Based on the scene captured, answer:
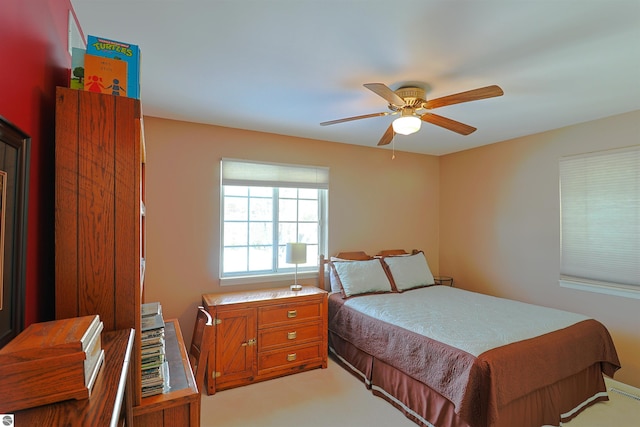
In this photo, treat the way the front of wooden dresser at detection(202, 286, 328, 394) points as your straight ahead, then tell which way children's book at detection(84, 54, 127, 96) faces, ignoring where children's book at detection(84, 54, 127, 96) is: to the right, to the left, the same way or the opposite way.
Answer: the same way

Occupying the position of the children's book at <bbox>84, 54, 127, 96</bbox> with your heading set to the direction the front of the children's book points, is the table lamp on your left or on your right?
on your left

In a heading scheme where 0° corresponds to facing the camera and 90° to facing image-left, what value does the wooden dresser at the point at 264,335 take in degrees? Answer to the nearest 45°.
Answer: approximately 315°

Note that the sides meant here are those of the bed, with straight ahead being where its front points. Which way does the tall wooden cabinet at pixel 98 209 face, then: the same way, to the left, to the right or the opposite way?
to the left

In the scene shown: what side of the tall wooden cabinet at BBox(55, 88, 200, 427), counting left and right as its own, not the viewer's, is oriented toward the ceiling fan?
front

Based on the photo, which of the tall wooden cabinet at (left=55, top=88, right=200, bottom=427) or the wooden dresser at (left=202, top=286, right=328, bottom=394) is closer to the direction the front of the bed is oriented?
the tall wooden cabinet

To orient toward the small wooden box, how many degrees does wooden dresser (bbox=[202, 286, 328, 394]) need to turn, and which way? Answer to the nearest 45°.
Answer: approximately 45° to its right

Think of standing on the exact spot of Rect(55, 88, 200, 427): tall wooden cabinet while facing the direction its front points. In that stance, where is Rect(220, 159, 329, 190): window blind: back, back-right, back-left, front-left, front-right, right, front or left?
front-left

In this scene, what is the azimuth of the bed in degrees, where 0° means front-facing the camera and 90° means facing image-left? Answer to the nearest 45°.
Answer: approximately 315°

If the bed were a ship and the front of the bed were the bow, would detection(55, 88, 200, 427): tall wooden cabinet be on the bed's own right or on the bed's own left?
on the bed's own right

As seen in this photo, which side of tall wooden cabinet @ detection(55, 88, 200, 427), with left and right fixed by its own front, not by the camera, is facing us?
right

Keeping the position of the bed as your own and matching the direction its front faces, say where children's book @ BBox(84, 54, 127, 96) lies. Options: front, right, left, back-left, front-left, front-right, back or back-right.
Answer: right

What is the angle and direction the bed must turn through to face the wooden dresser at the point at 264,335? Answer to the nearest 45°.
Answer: approximately 135° to its right

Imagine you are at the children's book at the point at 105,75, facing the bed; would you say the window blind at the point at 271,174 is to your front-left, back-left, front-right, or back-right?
front-left

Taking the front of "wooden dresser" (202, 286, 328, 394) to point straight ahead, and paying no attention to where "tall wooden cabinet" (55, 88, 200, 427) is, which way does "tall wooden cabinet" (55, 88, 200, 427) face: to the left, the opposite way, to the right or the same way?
to the left

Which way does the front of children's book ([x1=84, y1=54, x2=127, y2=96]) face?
toward the camera
